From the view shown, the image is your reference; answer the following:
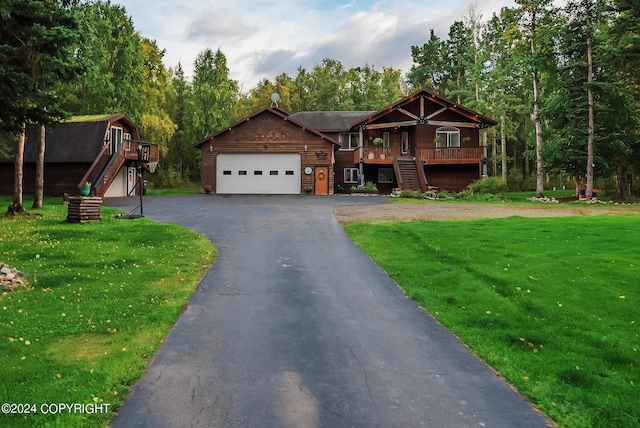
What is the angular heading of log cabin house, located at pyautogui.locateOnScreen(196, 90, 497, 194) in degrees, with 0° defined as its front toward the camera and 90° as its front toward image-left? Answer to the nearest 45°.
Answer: approximately 0°

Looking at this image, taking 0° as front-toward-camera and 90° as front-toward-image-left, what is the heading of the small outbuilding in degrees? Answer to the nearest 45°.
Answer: approximately 315°

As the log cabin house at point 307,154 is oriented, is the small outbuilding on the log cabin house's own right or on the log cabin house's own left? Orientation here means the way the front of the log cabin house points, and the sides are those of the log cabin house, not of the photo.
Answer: on the log cabin house's own right

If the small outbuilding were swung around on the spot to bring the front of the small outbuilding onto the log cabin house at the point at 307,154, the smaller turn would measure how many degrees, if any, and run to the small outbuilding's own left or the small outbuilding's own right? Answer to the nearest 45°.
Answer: approximately 45° to the small outbuilding's own left
